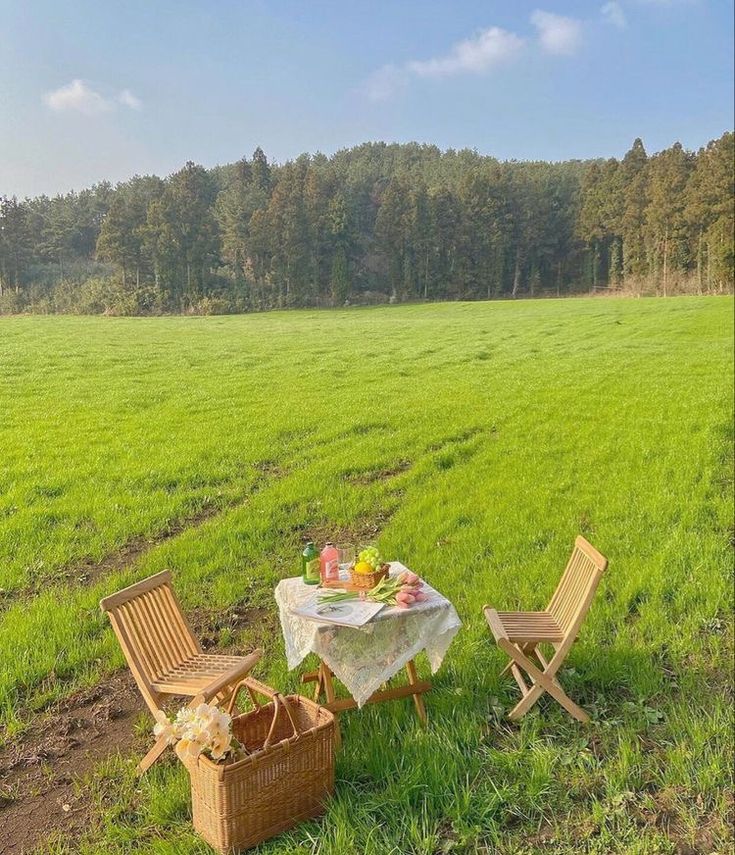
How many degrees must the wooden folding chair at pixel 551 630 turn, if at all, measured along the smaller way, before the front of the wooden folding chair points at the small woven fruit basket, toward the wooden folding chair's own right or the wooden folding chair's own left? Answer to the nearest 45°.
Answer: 0° — it already faces it

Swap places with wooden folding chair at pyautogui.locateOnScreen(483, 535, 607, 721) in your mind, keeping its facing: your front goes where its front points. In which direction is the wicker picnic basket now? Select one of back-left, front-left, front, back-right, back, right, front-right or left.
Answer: front-left

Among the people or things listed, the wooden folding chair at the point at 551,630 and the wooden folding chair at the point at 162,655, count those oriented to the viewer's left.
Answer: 1

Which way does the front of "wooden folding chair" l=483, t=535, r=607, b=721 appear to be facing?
to the viewer's left

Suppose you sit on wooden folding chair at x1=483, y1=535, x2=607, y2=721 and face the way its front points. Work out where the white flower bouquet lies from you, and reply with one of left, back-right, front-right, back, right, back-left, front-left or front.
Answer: front-left

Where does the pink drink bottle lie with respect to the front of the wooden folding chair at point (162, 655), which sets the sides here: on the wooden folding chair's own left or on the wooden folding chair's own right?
on the wooden folding chair's own left

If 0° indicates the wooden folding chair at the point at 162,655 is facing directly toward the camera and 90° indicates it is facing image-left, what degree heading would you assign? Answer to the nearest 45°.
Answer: approximately 315°

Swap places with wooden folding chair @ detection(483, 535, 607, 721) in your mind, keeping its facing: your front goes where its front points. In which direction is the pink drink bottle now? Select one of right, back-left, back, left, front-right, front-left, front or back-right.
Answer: front

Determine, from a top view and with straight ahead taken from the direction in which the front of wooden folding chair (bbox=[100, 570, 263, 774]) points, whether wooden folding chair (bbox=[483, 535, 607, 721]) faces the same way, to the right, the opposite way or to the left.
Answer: the opposite way

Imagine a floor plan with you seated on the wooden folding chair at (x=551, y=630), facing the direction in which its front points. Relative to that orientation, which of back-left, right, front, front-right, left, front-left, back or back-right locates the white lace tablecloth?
front-left

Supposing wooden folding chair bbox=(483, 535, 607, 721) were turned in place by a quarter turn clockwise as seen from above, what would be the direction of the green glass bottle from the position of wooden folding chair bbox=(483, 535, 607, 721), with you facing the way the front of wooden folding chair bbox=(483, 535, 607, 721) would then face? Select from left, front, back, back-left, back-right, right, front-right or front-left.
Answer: left
